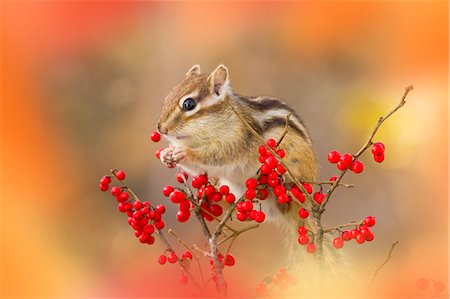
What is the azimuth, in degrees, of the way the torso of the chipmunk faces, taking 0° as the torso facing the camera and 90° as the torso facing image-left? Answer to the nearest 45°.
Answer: approximately 90°
